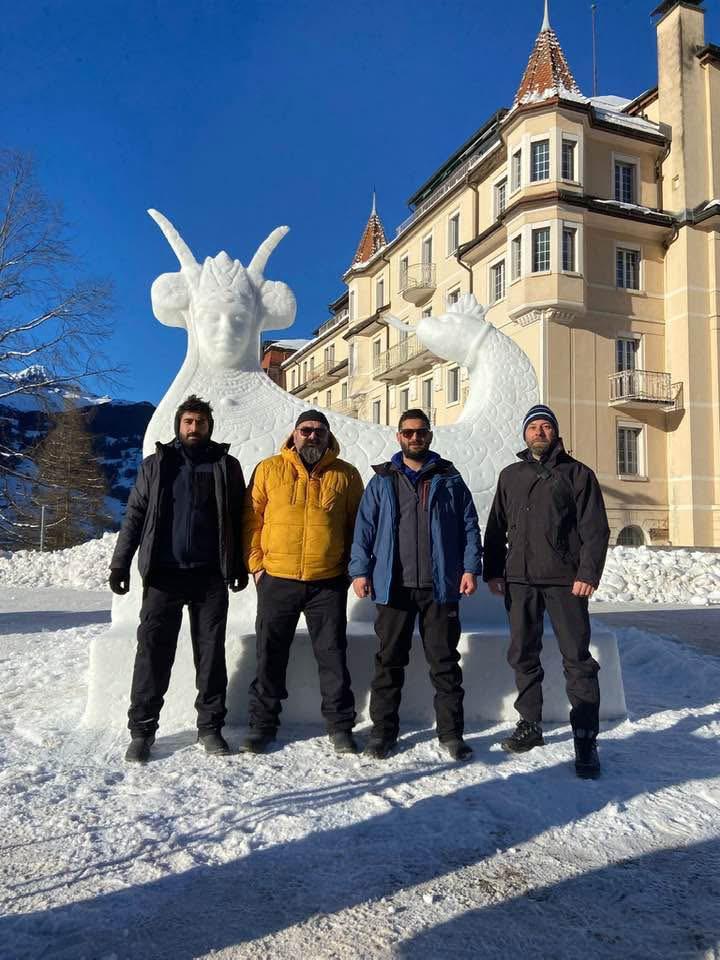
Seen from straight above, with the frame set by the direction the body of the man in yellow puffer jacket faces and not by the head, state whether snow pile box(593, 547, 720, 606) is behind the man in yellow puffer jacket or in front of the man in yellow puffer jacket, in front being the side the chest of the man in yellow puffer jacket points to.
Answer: behind

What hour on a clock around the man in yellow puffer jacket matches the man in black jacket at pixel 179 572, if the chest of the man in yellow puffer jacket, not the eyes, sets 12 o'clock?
The man in black jacket is roughly at 3 o'clock from the man in yellow puffer jacket.

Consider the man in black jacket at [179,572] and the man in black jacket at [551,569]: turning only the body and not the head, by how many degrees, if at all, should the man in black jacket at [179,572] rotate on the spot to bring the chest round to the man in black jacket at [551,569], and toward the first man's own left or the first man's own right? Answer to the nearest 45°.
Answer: approximately 90° to the first man's own left

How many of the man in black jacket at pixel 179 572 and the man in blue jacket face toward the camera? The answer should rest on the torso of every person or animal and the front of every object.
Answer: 2

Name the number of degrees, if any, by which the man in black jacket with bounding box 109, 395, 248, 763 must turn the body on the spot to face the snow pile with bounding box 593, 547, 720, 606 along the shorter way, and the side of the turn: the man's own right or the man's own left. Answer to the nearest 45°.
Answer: approximately 135° to the man's own left

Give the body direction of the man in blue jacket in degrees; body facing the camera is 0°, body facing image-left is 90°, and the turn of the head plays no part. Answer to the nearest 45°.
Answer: approximately 0°

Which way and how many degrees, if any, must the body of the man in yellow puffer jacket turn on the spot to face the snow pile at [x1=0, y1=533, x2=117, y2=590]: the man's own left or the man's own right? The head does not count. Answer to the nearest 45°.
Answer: approximately 135° to the man's own right

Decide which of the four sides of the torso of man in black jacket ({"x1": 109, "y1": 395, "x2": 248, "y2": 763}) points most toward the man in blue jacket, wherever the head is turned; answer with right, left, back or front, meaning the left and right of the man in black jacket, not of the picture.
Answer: left

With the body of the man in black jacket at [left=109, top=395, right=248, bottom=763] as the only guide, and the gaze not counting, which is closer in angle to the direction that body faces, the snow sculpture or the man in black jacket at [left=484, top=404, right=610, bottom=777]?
the man in black jacket

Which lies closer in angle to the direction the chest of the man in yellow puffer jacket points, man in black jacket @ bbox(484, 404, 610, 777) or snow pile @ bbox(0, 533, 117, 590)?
the man in black jacket

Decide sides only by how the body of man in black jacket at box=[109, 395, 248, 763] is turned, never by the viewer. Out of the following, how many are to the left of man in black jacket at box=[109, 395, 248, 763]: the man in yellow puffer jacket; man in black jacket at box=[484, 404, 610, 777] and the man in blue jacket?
3

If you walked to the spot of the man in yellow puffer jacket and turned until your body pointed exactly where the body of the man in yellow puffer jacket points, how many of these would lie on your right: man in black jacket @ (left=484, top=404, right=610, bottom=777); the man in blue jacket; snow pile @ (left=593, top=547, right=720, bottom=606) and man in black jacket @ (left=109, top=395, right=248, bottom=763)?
1
